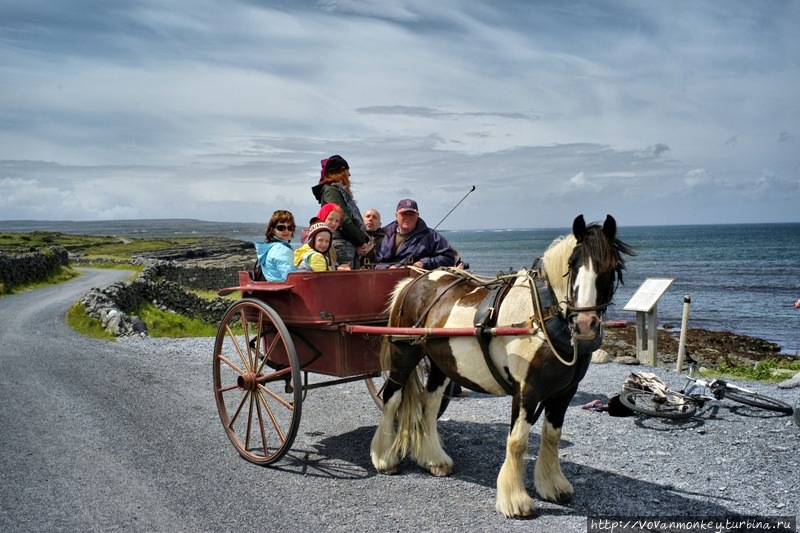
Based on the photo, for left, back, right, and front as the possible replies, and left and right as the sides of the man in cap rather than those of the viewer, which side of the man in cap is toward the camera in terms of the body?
front

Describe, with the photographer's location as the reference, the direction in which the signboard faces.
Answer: facing the viewer and to the left of the viewer

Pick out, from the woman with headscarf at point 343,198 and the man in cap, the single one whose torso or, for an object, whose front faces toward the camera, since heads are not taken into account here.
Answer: the man in cap

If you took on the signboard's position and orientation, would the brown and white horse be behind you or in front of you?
in front

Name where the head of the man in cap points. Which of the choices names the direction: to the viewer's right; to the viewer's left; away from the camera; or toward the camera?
toward the camera

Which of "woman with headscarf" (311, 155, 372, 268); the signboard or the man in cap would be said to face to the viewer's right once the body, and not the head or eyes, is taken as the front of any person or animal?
the woman with headscarf

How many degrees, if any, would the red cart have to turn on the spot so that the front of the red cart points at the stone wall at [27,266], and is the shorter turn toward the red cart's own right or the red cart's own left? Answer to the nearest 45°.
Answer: approximately 180°

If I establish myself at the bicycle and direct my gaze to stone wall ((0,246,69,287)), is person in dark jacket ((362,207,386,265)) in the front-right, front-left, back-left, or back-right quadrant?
front-left

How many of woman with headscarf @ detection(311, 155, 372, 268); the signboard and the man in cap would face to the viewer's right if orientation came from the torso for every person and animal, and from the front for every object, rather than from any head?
1

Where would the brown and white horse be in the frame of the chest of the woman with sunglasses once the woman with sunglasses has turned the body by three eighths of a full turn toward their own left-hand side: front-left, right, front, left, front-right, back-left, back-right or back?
back-right

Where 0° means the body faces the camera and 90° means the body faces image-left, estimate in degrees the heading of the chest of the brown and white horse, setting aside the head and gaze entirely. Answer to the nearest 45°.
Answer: approximately 315°

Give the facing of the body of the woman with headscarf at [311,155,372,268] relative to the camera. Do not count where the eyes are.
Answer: to the viewer's right

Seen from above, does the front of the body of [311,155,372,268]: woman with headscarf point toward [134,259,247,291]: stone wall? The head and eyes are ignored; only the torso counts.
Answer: no
